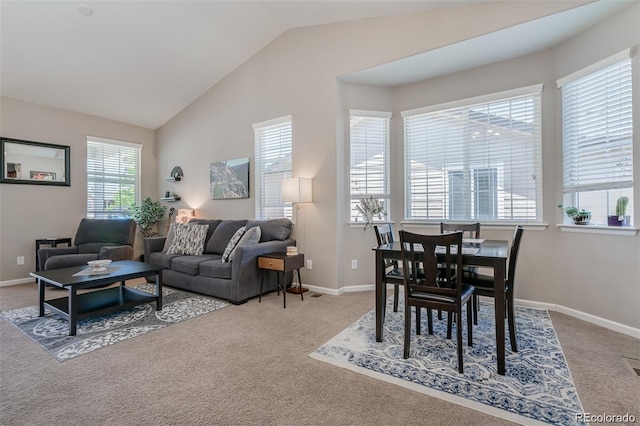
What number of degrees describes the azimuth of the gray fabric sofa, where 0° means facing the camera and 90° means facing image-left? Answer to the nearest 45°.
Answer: approximately 45°

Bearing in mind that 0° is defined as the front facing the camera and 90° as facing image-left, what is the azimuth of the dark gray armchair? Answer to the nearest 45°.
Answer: approximately 45°

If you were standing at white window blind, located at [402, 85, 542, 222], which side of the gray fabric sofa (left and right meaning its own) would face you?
left

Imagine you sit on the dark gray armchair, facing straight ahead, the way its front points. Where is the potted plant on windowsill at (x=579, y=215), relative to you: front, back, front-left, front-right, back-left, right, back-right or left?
left

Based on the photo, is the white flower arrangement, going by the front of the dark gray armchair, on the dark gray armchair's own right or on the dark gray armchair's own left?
on the dark gray armchair's own left

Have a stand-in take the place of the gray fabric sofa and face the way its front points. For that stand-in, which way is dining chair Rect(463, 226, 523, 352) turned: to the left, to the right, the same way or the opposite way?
to the right

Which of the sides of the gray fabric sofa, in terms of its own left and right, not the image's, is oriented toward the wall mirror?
right

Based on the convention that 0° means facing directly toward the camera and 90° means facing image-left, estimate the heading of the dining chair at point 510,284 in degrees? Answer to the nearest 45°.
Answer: approximately 90°

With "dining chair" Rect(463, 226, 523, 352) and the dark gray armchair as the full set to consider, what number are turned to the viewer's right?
0

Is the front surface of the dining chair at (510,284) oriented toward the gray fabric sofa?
yes

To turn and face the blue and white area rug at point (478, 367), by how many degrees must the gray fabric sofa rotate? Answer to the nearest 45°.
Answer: approximately 90° to its left

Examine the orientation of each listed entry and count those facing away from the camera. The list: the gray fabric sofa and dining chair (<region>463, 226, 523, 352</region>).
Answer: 0
